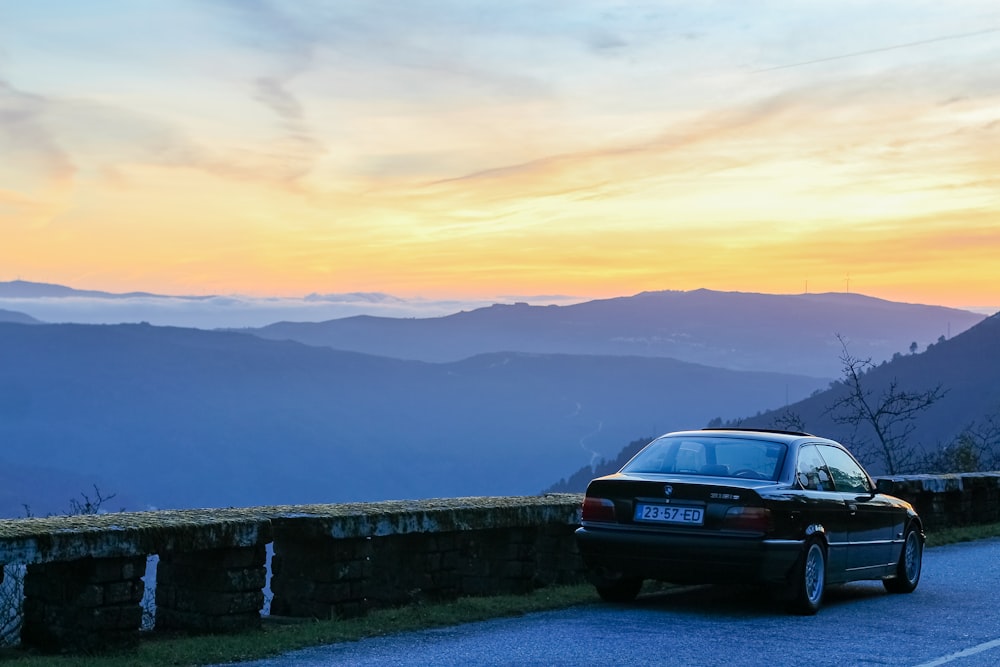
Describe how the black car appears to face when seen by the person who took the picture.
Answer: facing away from the viewer and to the right of the viewer
